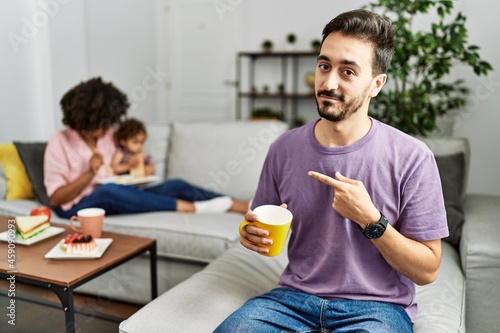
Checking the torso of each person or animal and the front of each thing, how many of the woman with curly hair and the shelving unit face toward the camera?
1

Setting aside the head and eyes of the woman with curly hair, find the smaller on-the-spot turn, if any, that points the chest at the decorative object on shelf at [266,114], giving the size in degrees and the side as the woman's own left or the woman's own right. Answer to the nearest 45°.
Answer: approximately 45° to the woman's own left

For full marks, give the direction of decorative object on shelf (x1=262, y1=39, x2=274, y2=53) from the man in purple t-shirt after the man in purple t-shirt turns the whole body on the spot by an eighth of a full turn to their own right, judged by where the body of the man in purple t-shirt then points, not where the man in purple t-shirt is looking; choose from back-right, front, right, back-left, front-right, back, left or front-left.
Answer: right

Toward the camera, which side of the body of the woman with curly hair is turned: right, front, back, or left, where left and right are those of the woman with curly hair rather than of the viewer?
right

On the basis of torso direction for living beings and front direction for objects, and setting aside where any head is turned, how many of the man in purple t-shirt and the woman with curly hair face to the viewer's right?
1

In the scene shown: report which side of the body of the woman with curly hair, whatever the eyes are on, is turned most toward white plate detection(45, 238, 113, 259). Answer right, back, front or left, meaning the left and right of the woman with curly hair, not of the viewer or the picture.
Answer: right

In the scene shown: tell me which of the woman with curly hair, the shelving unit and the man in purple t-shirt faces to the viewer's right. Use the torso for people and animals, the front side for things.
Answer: the woman with curly hair

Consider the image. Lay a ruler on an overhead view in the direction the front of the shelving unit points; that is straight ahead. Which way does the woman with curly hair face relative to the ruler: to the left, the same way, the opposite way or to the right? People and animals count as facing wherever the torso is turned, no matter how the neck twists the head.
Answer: to the left

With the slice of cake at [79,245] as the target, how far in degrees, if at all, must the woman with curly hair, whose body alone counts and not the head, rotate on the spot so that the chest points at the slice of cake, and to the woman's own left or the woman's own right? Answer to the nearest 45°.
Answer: approximately 90° to the woman's own right

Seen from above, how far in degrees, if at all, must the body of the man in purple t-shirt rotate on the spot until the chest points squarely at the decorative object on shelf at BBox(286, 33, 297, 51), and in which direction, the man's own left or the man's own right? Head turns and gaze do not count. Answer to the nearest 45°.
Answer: approximately 135° to the man's own right

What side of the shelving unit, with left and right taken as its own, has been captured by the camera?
front

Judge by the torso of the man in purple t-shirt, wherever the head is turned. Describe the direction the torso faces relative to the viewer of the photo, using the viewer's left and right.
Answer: facing the viewer and to the left of the viewer

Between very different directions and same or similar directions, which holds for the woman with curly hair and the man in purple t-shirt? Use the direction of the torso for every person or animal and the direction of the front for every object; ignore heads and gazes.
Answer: very different directions

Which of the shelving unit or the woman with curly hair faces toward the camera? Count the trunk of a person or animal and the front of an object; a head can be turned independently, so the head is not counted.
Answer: the shelving unit

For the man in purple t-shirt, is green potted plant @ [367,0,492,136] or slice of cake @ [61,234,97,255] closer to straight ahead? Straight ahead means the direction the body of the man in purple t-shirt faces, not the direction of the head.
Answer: the slice of cake

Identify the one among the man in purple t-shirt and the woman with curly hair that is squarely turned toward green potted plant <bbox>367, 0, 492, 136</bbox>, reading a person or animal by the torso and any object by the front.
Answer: the woman with curly hair
